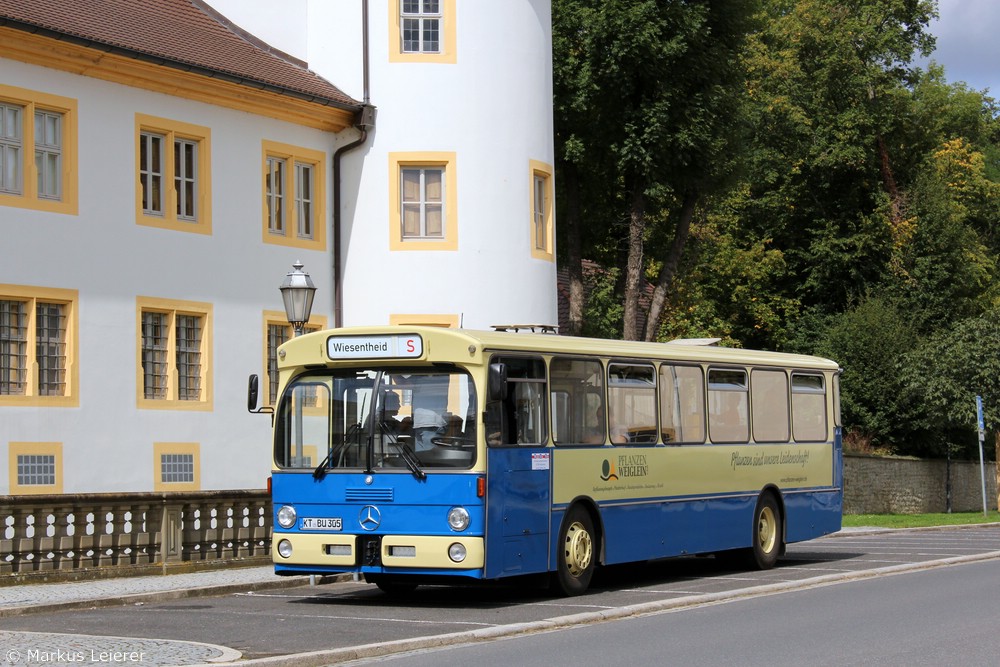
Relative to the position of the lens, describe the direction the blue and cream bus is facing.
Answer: facing the viewer and to the left of the viewer

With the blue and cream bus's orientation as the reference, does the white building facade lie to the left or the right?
on its right

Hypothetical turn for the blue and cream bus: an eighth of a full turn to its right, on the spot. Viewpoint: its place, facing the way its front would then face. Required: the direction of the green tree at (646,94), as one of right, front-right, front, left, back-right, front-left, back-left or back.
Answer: right

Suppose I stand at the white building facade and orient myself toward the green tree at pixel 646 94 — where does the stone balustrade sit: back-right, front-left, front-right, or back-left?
back-right

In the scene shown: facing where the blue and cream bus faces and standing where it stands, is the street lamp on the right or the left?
on its right
